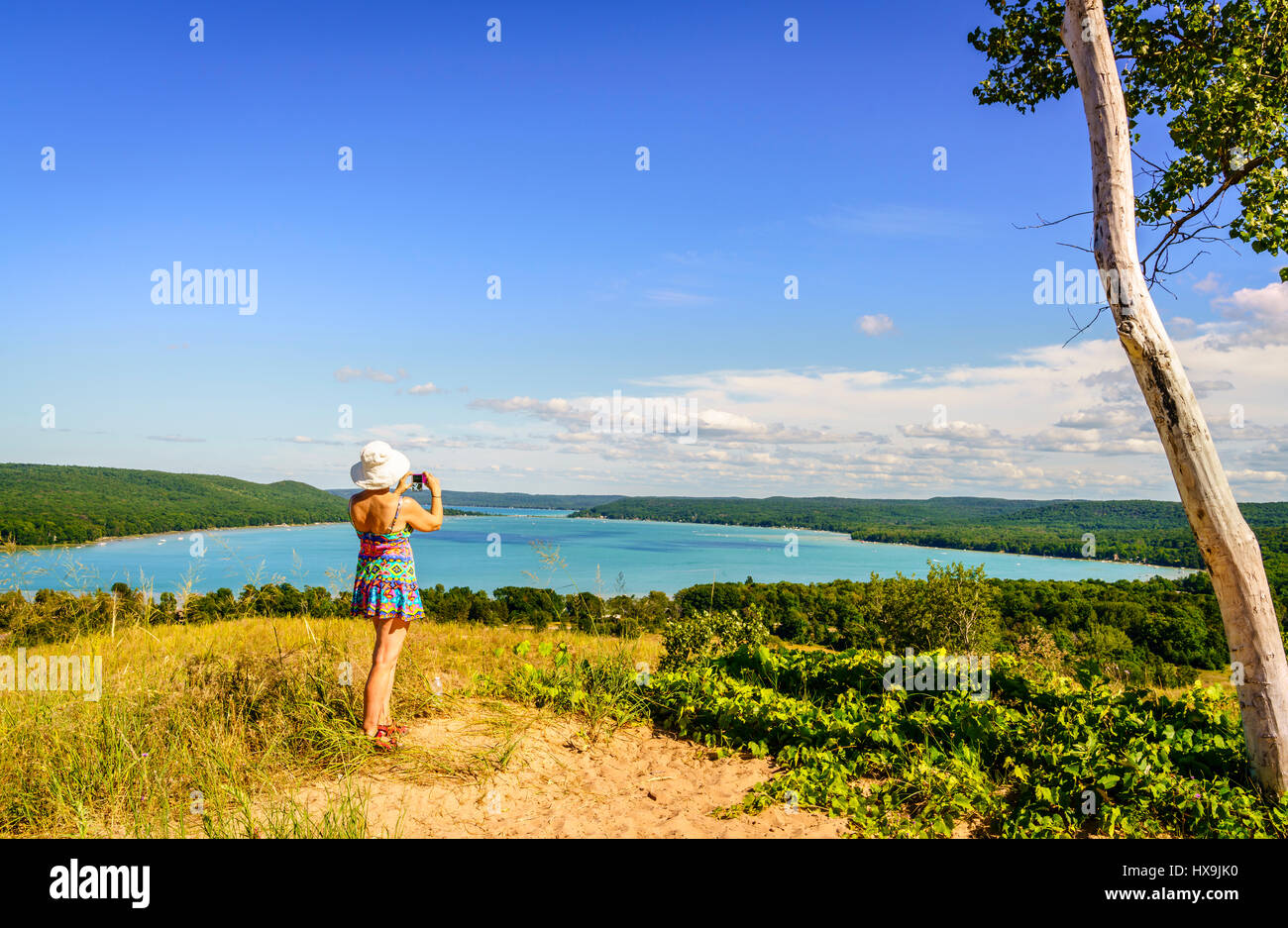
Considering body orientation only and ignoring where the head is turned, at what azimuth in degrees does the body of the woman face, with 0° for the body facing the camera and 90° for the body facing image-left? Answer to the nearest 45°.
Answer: approximately 225°
